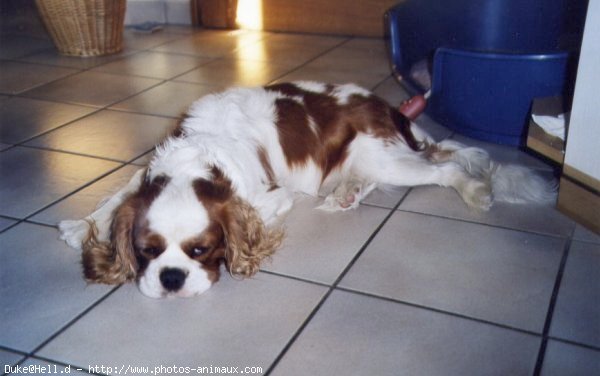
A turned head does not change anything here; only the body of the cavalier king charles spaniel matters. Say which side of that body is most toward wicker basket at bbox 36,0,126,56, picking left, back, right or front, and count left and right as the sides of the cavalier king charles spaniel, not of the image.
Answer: right

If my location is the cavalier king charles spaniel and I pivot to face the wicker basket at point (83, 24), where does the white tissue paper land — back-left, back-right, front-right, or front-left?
back-right

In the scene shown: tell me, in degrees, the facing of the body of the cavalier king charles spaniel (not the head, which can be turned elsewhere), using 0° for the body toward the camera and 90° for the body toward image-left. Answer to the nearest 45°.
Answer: approximately 45°

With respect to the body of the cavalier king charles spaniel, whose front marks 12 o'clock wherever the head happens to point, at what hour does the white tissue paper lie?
The white tissue paper is roughly at 7 o'clock from the cavalier king charles spaniel.

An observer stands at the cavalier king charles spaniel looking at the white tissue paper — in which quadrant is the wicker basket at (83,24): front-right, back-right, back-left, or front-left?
back-left
